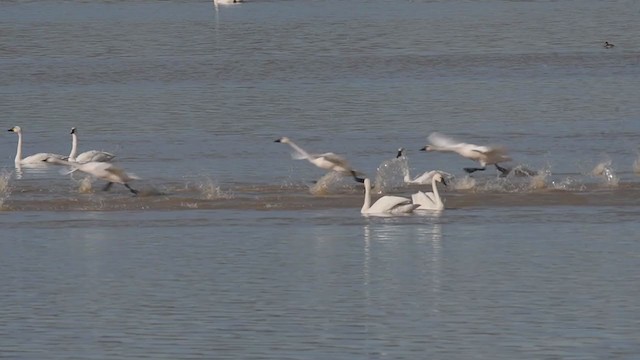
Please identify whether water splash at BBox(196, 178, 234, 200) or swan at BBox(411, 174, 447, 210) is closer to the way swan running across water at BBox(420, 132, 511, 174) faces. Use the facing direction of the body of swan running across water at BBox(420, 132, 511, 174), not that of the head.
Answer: the water splash

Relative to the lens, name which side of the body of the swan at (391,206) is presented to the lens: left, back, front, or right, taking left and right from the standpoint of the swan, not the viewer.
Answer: left

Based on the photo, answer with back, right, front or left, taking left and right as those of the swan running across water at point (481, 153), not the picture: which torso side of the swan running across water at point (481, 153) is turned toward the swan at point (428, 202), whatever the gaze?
left

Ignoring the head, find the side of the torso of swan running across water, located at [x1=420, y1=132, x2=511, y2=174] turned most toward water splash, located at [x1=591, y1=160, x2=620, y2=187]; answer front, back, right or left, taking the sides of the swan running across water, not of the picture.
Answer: back

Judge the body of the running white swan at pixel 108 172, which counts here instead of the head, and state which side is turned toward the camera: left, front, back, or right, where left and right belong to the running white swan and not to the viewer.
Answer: left

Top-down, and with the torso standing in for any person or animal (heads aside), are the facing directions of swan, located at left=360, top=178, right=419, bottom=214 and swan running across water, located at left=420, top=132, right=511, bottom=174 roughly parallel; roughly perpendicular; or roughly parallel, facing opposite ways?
roughly parallel

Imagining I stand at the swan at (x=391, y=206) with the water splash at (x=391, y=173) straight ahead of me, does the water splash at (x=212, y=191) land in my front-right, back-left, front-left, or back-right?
front-left

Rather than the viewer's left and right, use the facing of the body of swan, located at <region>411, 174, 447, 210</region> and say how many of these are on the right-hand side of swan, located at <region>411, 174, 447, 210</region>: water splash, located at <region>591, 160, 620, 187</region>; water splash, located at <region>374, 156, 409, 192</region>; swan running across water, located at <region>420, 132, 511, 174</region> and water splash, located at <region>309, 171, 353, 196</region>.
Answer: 0

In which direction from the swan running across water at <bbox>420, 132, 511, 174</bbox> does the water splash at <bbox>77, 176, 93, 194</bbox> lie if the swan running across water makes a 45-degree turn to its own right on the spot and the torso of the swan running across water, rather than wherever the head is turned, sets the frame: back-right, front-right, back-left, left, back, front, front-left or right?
front-left

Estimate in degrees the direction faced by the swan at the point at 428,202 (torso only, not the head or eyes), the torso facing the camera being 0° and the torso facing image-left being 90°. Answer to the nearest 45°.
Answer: approximately 270°

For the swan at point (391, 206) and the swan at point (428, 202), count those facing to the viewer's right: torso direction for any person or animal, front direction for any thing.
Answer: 1

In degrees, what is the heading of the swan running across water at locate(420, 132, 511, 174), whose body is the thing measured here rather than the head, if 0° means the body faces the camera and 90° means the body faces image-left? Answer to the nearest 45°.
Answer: approximately 90°

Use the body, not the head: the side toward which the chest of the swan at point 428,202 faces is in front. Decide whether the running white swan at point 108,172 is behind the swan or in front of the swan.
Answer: behind

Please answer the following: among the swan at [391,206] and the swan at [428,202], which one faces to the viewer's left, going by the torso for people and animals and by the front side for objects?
the swan at [391,206]

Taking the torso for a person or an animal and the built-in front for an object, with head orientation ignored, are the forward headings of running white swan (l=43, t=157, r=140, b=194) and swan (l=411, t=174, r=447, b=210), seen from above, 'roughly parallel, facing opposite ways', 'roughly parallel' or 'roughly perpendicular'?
roughly parallel, facing opposite ways

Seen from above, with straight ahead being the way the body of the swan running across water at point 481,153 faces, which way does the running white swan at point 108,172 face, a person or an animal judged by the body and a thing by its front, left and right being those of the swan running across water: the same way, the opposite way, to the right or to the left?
the same way
